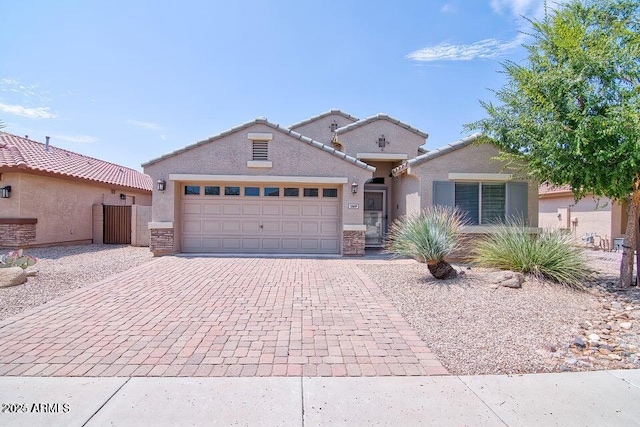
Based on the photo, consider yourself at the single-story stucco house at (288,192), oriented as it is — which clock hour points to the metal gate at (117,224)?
The metal gate is roughly at 4 o'clock from the single-story stucco house.

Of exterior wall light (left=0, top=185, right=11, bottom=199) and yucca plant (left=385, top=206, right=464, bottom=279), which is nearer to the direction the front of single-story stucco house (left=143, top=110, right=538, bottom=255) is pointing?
the yucca plant

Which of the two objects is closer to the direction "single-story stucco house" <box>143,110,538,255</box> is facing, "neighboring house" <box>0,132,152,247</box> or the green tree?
the green tree

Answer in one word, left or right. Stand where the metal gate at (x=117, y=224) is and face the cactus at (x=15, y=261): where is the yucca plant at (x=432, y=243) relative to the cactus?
left

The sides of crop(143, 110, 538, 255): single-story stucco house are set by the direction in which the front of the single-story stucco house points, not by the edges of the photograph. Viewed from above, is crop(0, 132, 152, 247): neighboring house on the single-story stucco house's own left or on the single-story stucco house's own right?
on the single-story stucco house's own right

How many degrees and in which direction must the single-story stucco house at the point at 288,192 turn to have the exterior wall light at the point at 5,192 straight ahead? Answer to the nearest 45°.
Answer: approximately 90° to its right

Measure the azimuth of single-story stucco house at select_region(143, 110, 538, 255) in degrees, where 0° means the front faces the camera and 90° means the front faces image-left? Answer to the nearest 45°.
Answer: approximately 0°

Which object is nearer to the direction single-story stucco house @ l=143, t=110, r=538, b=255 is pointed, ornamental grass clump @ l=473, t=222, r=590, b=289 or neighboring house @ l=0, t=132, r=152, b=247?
the ornamental grass clump

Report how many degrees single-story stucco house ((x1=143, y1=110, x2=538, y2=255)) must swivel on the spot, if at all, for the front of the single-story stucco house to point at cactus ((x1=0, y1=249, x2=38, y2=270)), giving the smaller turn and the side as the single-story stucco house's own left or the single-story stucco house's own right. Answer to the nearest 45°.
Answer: approximately 45° to the single-story stucco house's own right

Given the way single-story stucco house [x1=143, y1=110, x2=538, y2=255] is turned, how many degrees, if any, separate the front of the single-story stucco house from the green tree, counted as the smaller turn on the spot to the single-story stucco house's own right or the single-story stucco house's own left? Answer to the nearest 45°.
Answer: approximately 45° to the single-story stucco house's own left

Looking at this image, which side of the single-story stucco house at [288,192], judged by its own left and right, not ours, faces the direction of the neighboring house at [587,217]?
left
